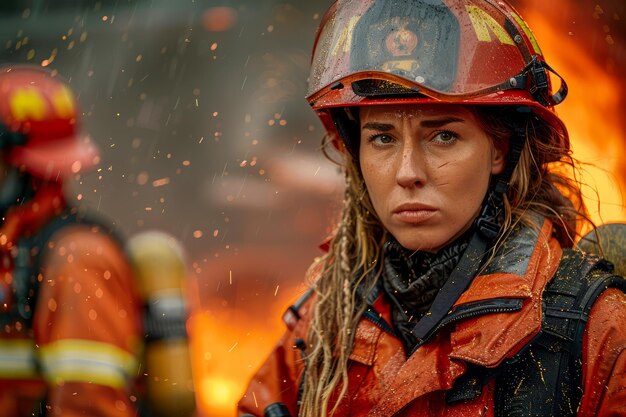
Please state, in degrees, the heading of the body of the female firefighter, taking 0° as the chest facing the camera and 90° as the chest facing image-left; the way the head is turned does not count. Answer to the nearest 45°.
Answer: approximately 45°

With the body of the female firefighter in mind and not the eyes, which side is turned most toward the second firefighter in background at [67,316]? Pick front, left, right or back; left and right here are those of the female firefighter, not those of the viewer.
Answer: right
